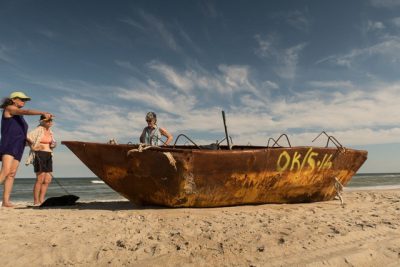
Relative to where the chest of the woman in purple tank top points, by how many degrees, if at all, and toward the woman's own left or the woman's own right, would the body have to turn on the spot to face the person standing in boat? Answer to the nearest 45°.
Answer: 0° — they already face them

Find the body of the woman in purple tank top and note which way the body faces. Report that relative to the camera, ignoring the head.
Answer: to the viewer's right

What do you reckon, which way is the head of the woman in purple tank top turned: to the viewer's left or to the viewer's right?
to the viewer's right

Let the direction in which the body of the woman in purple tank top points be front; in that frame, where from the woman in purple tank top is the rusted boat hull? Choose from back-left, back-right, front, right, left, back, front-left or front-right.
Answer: front-right
